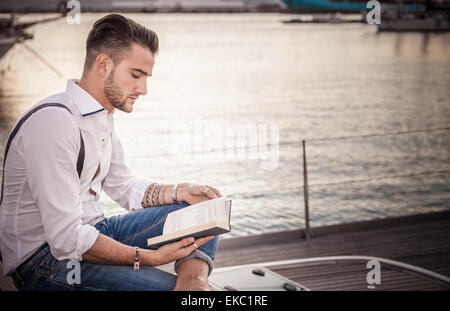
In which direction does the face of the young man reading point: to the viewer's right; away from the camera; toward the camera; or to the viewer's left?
to the viewer's right

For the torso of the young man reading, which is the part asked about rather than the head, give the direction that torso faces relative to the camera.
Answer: to the viewer's right

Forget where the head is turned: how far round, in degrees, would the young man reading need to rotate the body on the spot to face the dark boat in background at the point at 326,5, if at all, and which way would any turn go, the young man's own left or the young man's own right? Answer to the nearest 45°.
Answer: approximately 90° to the young man's own left
